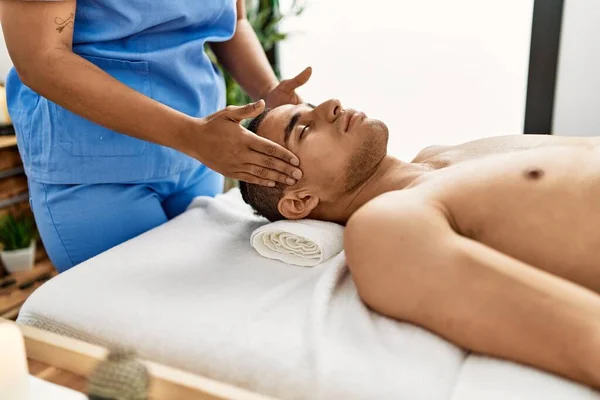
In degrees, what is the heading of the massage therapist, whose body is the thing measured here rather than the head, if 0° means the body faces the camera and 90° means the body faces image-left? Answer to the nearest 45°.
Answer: approximately 315°

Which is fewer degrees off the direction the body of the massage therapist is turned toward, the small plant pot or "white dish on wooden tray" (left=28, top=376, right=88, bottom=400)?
the white dish on wooden tray

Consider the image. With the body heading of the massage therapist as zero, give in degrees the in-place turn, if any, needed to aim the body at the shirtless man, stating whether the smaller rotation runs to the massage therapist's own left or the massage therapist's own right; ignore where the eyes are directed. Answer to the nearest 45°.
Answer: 0° — they already face them

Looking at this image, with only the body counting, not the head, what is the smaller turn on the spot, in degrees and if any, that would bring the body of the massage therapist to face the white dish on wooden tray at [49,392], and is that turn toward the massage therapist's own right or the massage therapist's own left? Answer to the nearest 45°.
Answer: approximately 45° to the massage therapist's own right

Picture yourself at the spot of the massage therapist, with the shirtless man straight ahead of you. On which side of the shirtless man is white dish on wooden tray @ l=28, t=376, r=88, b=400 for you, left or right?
right

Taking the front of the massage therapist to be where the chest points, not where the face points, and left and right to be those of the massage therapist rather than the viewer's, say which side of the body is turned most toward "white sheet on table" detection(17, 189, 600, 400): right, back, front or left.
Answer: front

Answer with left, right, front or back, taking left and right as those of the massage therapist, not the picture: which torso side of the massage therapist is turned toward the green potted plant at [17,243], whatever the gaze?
back

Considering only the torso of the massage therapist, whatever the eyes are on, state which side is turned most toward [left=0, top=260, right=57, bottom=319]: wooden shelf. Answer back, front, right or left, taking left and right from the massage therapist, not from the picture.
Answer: back
